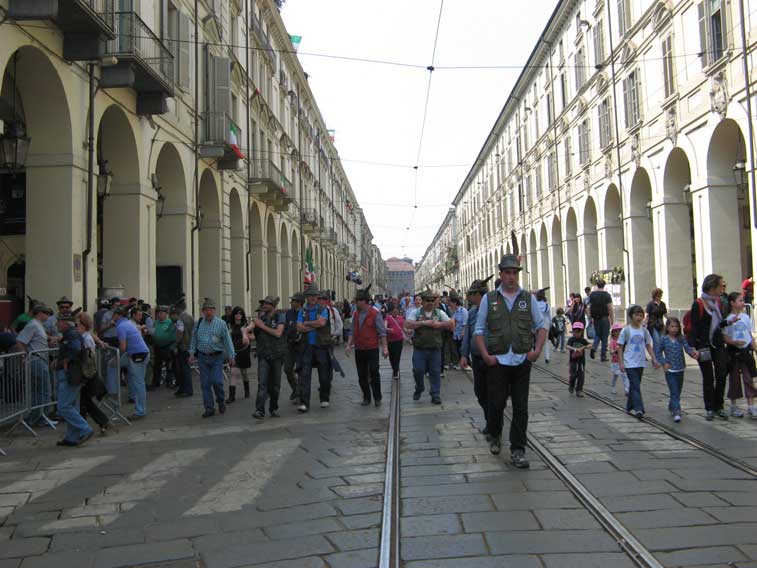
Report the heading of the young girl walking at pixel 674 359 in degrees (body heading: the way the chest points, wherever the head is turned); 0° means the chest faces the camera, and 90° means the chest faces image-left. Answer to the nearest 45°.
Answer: approximately 0°

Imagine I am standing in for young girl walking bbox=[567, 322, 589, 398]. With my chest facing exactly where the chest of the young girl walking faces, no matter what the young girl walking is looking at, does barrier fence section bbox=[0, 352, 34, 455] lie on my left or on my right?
on my right

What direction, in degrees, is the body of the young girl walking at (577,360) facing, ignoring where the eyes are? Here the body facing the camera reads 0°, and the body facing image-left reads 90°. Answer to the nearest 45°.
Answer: approximately 0°
